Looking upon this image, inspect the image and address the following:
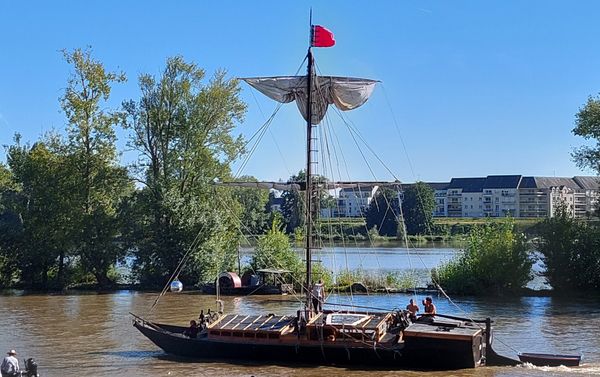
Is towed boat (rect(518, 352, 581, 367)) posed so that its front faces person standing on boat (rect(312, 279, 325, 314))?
yes

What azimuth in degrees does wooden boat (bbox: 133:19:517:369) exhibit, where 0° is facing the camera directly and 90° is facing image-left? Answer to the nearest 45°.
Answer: approximately 90°

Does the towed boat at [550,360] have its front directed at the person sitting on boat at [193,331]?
yes

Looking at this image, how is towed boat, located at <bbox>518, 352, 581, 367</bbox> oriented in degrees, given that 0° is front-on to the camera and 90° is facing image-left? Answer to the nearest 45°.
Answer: approximately 90°

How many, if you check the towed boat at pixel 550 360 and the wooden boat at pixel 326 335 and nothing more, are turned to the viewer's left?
2

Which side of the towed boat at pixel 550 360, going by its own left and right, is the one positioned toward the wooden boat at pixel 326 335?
front

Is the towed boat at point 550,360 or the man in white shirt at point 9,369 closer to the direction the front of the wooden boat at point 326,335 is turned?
the man in white shirt
